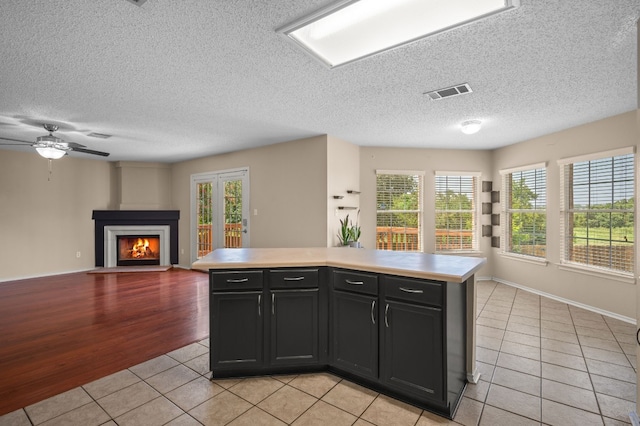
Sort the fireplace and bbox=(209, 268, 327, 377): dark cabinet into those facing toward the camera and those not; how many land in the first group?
2

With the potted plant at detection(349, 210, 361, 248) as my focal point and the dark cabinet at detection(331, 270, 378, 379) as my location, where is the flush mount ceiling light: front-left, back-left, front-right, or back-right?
front-right

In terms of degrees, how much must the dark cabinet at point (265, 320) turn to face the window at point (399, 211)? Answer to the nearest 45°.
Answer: approximately 135° to its left

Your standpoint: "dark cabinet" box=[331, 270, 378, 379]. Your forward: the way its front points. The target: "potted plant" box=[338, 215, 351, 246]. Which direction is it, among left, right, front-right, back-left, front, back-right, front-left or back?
back-right

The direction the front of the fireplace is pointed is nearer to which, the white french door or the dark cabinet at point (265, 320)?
the dark cabinet

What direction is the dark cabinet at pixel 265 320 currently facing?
toward the camera

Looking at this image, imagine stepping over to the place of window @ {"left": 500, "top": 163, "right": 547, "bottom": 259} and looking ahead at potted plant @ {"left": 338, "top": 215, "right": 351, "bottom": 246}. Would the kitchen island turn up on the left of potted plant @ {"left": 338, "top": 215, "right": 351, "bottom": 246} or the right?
left

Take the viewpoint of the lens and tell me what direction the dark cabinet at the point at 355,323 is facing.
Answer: facing the viewer and to the left of the viewer

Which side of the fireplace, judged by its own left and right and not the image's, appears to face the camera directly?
front

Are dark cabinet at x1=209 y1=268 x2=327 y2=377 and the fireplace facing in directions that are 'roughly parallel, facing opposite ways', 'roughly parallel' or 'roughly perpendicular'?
roughly parallel

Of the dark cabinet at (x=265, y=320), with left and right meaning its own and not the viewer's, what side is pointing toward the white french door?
back

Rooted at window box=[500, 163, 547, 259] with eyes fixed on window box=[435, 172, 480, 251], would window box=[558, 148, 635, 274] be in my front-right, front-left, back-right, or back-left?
back-left

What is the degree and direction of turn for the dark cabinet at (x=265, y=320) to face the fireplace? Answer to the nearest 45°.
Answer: approximately 135° to its right

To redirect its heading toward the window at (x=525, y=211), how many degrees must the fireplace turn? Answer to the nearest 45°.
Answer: approximately 45° to its left

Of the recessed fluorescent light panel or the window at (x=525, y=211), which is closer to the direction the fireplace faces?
the recessed fluorescent light panel
